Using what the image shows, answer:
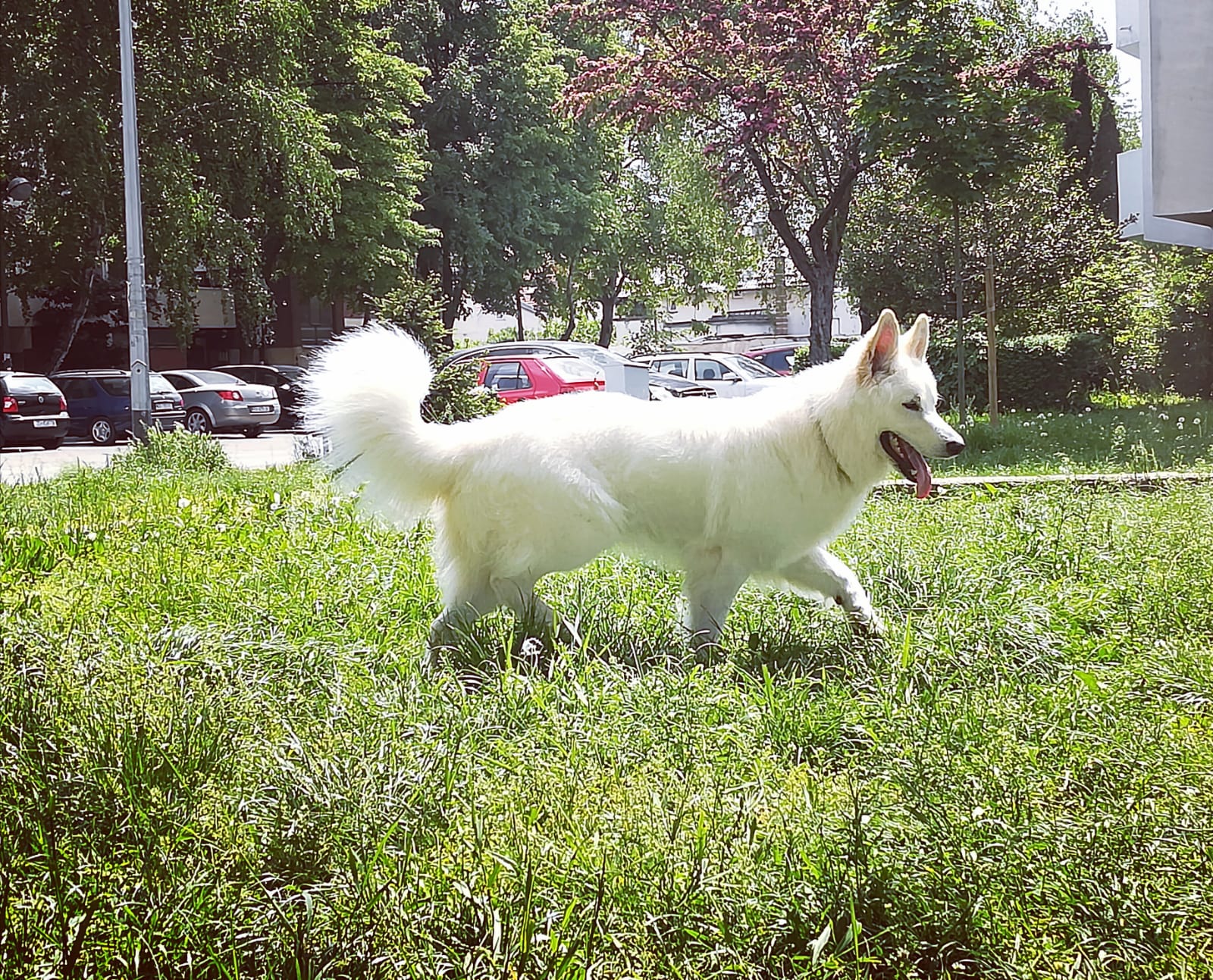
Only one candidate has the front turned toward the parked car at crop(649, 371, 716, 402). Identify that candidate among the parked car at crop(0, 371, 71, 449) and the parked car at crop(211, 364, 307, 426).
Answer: the parked car at crop(211, 364, 307, 426)

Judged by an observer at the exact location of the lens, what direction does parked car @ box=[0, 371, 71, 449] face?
facing away from the viewer and to the left of the viewer

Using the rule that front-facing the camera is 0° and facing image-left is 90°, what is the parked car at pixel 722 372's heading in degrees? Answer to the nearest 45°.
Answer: approximately 315°

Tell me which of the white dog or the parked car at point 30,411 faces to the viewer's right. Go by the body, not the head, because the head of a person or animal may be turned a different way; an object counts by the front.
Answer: the white dog

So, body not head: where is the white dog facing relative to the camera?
to the viewer's right

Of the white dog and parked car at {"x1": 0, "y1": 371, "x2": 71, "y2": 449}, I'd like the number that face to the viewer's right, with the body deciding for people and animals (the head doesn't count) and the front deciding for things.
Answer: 1

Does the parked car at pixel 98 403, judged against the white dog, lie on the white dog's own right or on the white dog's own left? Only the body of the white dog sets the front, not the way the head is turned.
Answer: on the white dog's own left
